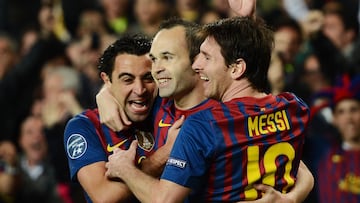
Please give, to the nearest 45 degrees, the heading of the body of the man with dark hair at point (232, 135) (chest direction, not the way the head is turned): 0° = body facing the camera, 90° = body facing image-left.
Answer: approximately 135°

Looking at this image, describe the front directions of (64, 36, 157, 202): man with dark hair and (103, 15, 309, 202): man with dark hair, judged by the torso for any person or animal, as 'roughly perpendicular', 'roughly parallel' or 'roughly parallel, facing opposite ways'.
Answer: roughly parallel, facing opposite ways

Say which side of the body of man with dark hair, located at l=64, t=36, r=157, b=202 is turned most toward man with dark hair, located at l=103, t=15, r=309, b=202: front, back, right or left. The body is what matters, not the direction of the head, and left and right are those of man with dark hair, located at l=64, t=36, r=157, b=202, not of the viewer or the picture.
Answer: front

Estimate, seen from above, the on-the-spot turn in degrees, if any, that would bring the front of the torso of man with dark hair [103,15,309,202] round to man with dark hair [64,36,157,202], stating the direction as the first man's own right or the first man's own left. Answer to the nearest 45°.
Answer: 0° — they already face them

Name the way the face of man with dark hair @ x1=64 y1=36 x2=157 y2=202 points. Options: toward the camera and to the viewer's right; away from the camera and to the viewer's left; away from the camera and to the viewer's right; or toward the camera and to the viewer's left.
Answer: toward the camera and to the viewer's right

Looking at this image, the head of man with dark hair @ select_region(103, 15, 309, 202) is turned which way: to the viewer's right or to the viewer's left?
to the viewer's left
